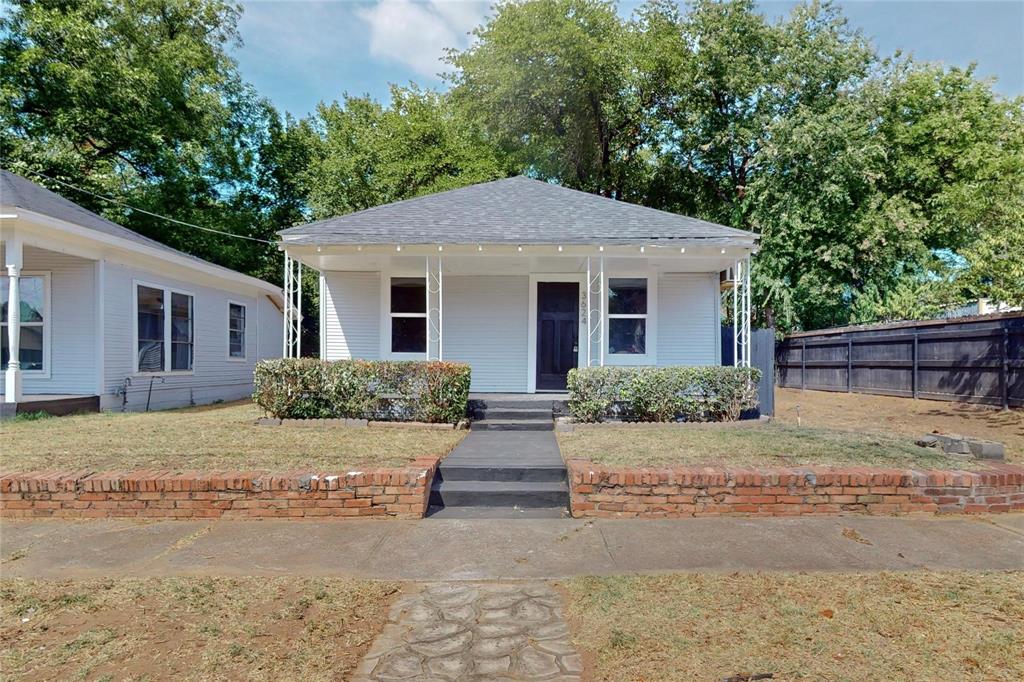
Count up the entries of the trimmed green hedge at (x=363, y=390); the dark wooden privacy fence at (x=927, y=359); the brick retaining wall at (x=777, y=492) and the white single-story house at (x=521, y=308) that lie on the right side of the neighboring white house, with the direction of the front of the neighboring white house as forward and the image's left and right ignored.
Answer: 0

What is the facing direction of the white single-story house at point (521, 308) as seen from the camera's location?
facing the viewer

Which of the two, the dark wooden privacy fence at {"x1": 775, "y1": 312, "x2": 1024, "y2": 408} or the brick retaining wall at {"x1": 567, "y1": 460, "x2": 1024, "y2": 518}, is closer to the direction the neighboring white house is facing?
the brick retaining wall

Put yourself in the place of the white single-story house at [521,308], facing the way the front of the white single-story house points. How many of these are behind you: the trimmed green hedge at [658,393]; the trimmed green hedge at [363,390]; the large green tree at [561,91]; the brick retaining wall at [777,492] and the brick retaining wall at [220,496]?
1

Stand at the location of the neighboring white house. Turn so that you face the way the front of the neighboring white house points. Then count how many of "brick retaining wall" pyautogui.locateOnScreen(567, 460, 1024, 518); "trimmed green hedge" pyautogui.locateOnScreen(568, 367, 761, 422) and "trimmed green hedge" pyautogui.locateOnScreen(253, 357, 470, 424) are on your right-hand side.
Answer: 0

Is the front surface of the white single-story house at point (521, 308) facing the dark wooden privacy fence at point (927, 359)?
no

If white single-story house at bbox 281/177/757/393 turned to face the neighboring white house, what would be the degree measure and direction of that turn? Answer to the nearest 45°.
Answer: approximately 90° to its right

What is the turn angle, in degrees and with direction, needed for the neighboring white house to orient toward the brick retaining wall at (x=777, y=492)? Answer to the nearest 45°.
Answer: approximately 90° to its left

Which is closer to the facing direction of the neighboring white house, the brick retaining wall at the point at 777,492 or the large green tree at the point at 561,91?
the brick retaining wall

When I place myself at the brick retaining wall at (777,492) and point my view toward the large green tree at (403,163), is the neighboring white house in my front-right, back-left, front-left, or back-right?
front-left

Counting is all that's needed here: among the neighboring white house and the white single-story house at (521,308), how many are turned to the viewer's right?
0

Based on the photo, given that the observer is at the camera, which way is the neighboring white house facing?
facing the viewer and to the left of the viewer

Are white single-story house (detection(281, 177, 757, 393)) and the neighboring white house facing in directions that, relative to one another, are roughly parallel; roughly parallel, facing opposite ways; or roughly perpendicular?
roughly parallel
